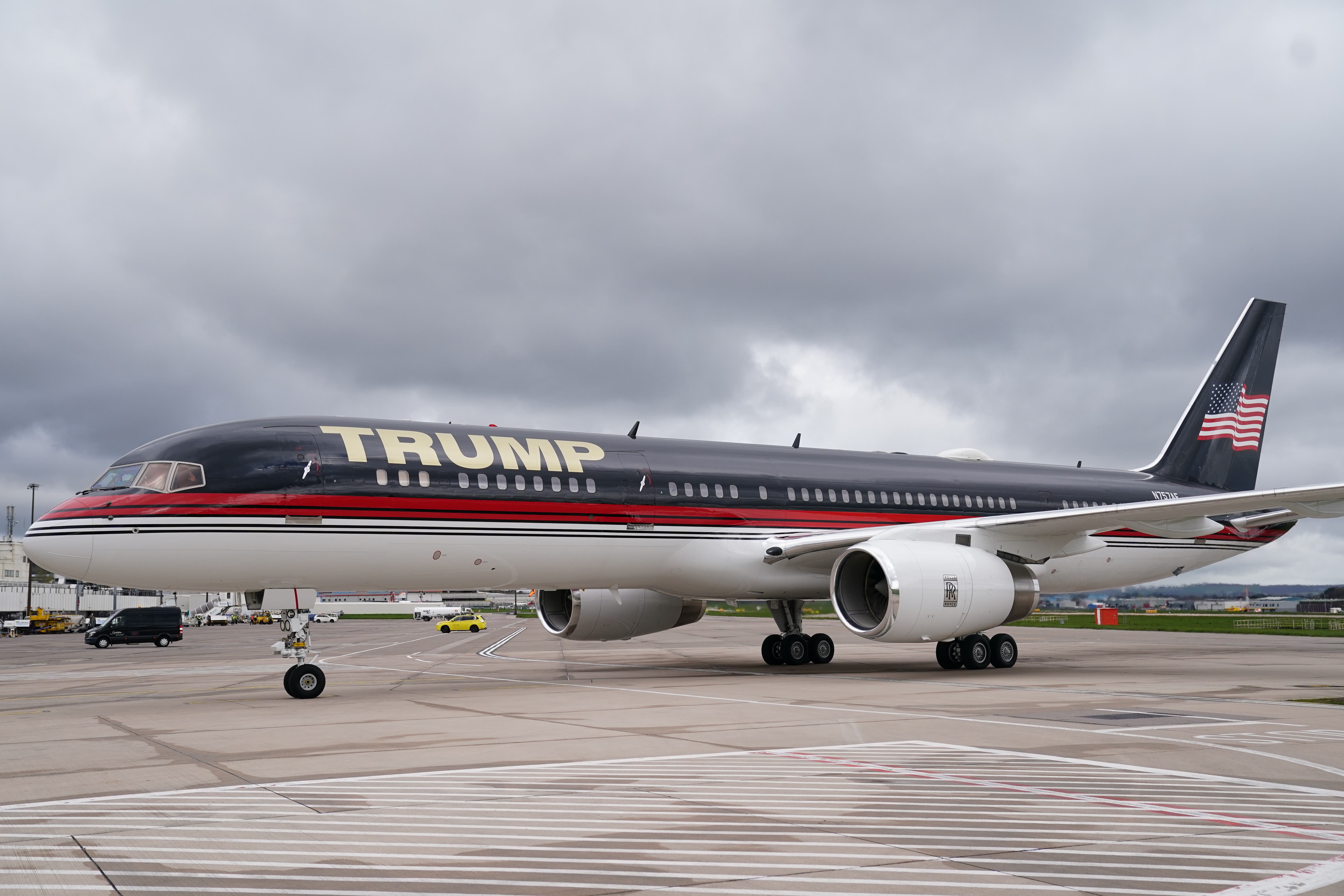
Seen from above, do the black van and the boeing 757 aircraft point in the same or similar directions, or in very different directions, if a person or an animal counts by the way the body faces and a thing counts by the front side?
same or similar directions

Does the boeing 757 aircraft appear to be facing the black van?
no

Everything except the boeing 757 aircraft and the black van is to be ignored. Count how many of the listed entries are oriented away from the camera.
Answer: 0

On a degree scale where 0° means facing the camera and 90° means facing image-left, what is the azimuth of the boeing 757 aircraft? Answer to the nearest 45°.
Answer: approximately 45°

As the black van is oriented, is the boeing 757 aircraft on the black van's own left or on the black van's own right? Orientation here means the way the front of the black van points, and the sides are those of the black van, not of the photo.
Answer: on the black van's own left

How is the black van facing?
to the viewer's left
